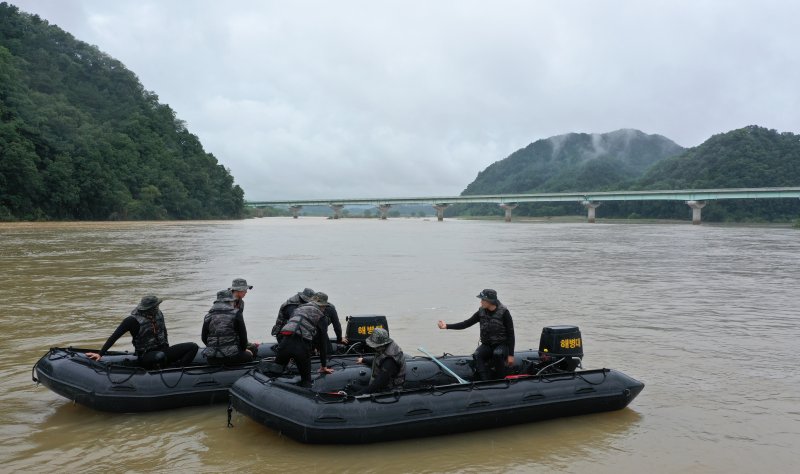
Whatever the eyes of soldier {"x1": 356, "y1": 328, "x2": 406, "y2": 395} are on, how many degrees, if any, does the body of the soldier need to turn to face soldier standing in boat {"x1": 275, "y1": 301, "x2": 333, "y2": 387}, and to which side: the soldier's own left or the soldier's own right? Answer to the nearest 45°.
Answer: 0° — they already face them

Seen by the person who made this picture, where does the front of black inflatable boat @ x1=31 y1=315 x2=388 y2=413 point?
facing to the left of the viewer

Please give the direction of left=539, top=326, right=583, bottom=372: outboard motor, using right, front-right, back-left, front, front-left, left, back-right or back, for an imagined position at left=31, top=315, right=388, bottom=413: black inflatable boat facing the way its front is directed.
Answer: back

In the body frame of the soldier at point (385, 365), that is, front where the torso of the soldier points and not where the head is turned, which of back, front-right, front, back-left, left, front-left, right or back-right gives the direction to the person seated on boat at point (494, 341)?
back-right

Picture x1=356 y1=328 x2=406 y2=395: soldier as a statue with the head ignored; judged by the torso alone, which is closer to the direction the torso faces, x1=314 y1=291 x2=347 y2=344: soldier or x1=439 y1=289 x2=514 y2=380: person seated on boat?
the soldier

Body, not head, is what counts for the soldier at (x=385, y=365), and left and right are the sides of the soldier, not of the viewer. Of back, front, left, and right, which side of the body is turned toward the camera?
left

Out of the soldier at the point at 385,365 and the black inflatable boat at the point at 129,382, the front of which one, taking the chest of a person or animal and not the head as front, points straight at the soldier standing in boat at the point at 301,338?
the soldier

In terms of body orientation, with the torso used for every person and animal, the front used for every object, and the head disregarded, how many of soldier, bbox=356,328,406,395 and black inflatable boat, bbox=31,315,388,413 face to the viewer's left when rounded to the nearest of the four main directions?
2
